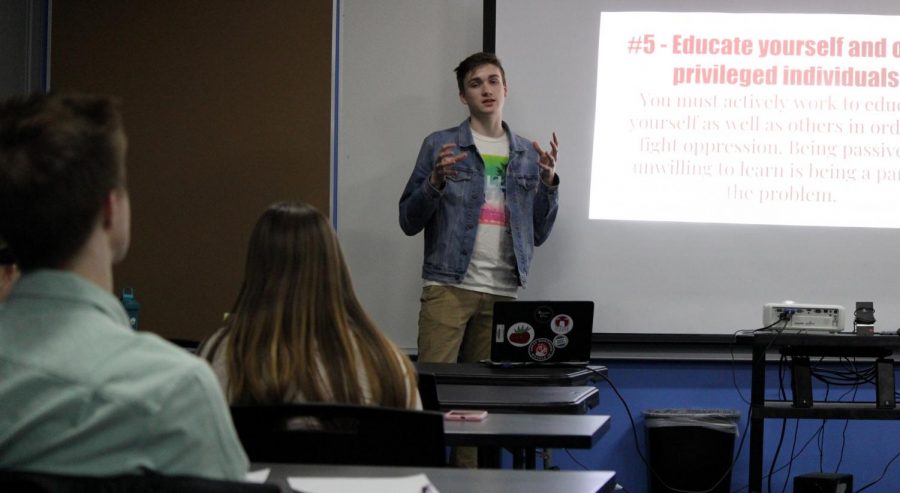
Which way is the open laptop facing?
away from the camera

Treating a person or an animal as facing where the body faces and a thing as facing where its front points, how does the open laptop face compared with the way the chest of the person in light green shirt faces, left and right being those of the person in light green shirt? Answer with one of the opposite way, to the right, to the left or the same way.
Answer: the same way

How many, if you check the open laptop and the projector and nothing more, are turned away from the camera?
2

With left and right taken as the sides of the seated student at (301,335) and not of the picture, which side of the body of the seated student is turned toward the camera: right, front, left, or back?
back

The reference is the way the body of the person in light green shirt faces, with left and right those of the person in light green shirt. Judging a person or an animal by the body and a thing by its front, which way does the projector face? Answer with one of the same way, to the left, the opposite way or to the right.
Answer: the same way

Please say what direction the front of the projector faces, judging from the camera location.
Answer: facing away from the viewer

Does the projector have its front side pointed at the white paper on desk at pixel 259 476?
no

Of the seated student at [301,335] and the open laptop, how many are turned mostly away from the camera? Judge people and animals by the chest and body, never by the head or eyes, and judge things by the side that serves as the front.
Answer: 2

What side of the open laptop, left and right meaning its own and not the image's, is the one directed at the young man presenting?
front

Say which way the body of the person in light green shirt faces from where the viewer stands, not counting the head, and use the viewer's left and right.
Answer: facing away from the viewer and to the right of the viewer

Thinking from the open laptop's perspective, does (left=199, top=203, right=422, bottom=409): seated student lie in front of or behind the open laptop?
behind

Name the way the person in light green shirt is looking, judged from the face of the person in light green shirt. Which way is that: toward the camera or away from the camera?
away from the camera

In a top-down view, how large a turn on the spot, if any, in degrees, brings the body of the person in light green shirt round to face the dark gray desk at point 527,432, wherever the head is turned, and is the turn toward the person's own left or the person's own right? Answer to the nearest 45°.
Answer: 0° — they already face it
